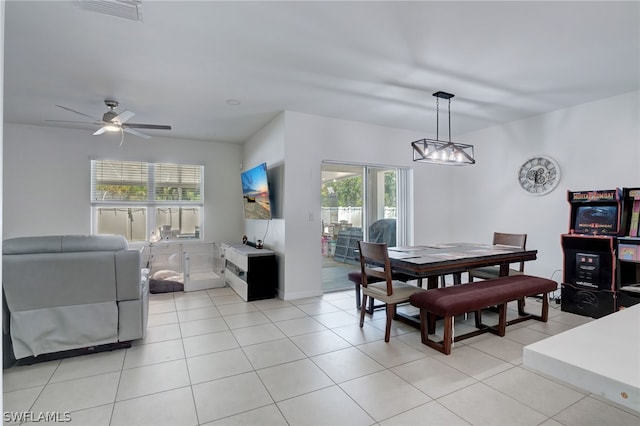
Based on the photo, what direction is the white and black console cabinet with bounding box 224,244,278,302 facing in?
to the viewer's left

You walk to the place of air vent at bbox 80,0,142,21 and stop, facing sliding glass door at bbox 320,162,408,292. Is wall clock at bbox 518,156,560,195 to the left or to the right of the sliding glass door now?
right

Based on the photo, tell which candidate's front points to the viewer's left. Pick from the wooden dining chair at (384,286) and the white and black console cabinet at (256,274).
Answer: the white and black console cabinet

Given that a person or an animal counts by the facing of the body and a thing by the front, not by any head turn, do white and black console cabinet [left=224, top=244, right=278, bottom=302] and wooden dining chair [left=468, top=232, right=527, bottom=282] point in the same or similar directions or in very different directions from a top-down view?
same or similar directions

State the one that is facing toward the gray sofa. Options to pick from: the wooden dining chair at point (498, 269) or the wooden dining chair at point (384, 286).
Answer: the wooden dining chair at point (498, 269)

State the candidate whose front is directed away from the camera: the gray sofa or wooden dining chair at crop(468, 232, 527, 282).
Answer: the gray sofa

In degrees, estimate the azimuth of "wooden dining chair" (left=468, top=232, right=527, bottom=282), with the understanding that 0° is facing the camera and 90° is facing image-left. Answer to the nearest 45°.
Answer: approximately 45°

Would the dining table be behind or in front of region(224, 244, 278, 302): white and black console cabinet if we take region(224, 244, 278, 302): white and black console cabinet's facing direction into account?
behind

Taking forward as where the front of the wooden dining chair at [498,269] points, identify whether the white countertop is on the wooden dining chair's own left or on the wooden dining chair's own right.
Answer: on the wooden dining chair's own left

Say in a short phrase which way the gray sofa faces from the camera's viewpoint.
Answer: facing away from the viewer

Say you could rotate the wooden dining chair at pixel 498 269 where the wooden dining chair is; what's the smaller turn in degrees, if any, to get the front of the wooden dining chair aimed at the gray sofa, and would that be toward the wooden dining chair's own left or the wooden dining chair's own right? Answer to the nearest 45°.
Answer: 0° — it already faces it

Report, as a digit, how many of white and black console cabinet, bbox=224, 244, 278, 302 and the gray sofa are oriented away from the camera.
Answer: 1

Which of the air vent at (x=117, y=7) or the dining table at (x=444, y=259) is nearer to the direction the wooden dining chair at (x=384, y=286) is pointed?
the dining table

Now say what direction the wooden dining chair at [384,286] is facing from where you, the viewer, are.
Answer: facing away from the viewer and to the right of the viewer

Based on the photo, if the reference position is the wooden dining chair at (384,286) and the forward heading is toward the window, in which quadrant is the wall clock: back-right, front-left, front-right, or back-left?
back-right

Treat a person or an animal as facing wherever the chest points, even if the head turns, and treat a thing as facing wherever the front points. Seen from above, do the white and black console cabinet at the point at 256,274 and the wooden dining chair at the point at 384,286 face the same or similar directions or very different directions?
very different directions
